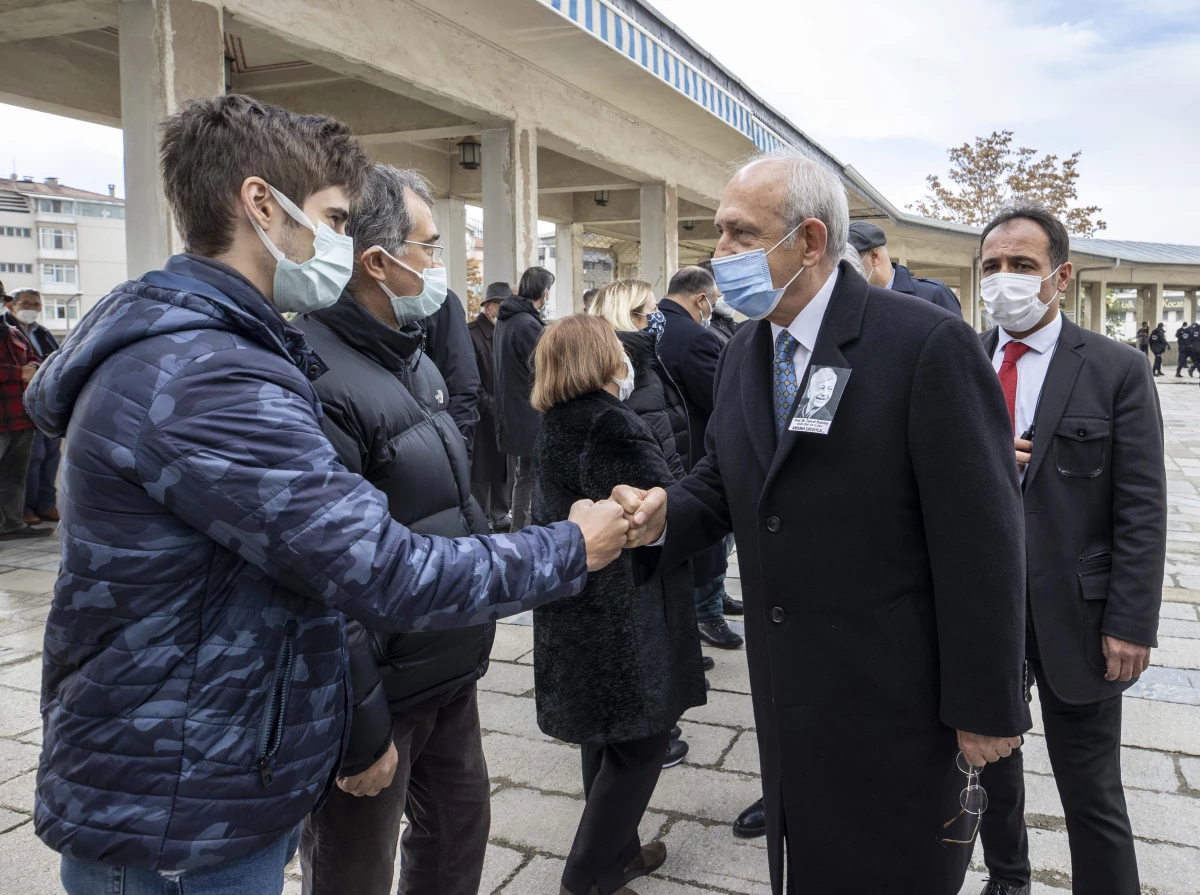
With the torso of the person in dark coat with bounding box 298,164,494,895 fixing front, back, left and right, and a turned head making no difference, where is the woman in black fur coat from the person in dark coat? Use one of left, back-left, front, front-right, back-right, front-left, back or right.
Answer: left

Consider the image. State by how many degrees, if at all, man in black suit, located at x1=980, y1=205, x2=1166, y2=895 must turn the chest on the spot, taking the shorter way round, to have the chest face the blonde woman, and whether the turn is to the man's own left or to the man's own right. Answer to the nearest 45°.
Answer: approximately 90° to the man's own right

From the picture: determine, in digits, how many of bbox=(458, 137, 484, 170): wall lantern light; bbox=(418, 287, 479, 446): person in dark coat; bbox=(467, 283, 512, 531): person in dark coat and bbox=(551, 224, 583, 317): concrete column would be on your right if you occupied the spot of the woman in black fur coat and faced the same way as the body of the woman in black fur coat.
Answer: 0

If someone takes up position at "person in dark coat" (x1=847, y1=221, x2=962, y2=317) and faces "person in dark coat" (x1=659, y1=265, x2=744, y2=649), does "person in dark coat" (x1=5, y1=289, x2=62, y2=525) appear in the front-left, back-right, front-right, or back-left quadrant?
front-right

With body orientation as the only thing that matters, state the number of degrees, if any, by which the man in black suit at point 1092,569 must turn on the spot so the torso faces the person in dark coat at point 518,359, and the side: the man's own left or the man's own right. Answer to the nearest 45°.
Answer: approximately 90° to the man's own right

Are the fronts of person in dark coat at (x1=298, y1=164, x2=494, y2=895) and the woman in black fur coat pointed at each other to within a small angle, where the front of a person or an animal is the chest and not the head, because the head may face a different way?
no

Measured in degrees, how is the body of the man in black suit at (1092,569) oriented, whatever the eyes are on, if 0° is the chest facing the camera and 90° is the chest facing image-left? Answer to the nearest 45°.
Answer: approximately 45°

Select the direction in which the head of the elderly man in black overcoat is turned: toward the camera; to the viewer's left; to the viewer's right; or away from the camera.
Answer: to the viewer's left

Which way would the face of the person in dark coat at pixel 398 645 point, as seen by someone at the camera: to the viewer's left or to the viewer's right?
to the viewer's right

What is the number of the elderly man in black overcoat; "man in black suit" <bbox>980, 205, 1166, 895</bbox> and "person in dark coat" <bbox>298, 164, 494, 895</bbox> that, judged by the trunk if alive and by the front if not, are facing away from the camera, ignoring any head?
0

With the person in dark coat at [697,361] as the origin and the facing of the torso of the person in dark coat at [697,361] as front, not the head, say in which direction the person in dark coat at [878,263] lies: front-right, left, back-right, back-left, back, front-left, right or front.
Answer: front-right

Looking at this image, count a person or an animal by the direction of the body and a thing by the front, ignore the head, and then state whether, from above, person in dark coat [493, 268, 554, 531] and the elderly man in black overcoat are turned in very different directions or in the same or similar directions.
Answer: very different directions

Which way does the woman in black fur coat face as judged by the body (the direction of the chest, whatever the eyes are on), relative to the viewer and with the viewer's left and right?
facing away from the viewer and to the right of the viewer

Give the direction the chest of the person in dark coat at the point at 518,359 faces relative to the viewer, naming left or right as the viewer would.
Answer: facing away from the viewer and to the right of the viewer

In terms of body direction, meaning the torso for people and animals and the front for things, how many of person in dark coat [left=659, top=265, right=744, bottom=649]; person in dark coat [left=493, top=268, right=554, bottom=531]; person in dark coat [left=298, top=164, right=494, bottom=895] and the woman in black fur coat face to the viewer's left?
0

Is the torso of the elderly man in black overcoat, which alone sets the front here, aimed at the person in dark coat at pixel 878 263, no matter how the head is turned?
no

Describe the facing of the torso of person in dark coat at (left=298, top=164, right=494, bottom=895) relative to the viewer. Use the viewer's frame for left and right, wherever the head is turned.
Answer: facing the viewer and to the right of the viewer

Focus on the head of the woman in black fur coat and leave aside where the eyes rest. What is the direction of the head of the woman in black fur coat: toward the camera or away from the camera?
away from the camera

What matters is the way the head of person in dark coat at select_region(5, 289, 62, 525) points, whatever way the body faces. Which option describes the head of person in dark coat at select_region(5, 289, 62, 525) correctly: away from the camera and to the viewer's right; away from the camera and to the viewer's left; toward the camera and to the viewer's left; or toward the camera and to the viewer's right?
toward the camera and to the viewer's right

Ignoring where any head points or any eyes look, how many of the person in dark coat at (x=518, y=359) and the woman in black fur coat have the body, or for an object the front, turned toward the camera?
0

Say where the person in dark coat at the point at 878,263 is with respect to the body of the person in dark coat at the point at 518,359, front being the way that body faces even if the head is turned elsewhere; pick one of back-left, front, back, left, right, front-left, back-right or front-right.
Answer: right
